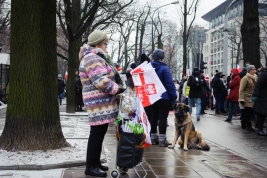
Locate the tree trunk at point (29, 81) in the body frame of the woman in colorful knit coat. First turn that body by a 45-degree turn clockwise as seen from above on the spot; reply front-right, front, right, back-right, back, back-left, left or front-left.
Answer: back

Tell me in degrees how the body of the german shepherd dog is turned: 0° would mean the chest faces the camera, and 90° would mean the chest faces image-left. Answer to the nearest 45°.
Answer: approximately 45°

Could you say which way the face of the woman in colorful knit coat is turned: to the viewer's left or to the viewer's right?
to the viewer's right

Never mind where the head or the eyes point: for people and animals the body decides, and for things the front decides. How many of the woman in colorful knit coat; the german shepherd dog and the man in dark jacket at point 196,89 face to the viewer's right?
1

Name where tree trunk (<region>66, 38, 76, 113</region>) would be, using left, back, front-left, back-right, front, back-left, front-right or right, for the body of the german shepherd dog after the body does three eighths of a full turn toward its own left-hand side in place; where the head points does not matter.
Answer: back-left

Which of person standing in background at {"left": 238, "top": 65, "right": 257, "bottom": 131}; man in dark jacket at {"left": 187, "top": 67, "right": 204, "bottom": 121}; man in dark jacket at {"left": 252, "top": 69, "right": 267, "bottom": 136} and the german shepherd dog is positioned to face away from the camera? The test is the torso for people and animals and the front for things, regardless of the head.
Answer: man in dark jacket at {"left": 187, "top": 67, "right": 204, "bottom": 121}

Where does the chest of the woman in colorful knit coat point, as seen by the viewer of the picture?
to the viewer's right

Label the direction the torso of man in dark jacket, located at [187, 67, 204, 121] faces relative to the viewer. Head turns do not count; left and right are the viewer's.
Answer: facing away from the viewer
